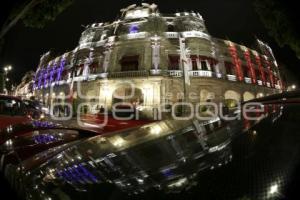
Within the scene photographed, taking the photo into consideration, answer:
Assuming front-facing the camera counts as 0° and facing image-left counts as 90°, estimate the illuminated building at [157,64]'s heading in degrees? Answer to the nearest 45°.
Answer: approximately 0°

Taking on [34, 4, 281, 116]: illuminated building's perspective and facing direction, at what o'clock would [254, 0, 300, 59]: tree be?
The tree is roughly at 11 o'clock from the illuminated building.
